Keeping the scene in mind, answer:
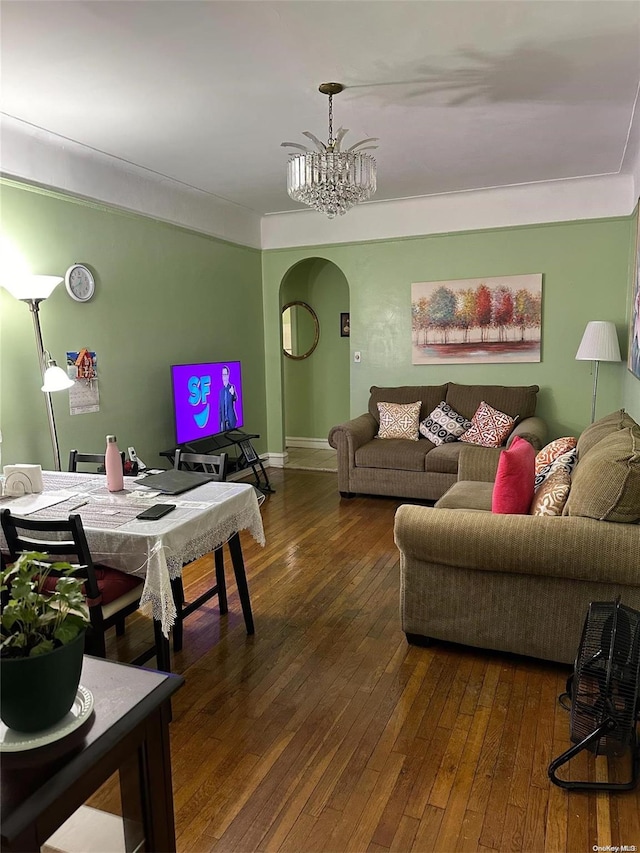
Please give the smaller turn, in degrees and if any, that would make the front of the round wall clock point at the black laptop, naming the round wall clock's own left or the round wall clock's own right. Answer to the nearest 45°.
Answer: approximately 45° to the round wall clock's own right

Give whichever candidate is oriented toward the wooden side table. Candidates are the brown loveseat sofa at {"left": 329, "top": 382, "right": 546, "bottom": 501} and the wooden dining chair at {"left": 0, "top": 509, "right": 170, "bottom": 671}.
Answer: the brown loveseat sofa

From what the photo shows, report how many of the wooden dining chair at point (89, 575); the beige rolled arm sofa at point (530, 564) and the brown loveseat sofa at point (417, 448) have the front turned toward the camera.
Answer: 1

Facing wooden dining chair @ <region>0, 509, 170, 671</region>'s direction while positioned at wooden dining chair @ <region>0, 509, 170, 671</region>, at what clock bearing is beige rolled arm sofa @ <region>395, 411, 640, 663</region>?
The beige rolled arm sofa is roughly at 2 o'clock from the wooden dining chair.

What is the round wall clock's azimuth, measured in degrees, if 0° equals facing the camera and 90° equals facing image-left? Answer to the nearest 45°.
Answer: approximately 315°

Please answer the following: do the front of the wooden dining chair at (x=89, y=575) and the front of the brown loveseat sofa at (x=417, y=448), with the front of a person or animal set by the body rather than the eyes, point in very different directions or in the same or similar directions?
very different directions

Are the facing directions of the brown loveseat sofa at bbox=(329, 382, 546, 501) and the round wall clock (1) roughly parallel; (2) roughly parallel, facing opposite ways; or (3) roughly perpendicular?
roughly perpendicular

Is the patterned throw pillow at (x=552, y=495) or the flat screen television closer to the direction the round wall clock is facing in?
the patterned throw pillow

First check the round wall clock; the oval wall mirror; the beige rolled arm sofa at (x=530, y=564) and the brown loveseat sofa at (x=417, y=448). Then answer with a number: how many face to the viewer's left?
1

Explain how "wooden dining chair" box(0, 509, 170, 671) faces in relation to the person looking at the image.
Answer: facing away from the viewer and to the right of the viewer

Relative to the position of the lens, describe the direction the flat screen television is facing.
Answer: facing the viewer and to the right of the viewer

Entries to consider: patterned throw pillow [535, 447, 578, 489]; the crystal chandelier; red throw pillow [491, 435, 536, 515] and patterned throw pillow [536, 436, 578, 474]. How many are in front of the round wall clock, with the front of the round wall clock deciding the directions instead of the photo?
4

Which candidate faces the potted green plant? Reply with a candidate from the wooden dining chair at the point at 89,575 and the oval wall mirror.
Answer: the oval wall mirror

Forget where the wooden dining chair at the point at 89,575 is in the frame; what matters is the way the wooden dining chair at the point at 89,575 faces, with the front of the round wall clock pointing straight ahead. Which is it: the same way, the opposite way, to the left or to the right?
to the left

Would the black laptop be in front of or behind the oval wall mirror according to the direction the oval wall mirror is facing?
in front

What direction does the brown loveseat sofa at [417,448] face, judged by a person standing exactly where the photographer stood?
facing the viewer
